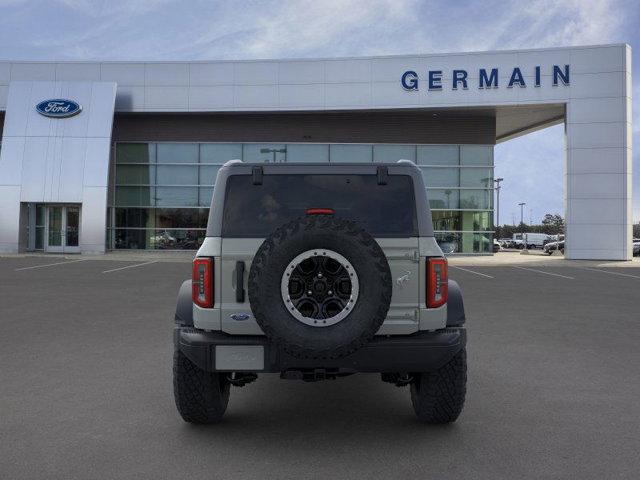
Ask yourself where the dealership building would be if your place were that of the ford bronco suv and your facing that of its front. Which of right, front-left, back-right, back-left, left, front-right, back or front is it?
front

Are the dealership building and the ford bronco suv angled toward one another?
yes

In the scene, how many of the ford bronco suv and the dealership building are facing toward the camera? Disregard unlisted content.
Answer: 1

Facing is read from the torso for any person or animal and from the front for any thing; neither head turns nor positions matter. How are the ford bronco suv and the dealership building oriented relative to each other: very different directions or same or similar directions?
very different directions

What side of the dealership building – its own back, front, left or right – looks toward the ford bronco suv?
front

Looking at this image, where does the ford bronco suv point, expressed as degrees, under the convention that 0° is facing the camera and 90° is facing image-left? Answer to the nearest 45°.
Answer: approximately 180°

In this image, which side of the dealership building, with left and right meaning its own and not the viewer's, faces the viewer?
front
